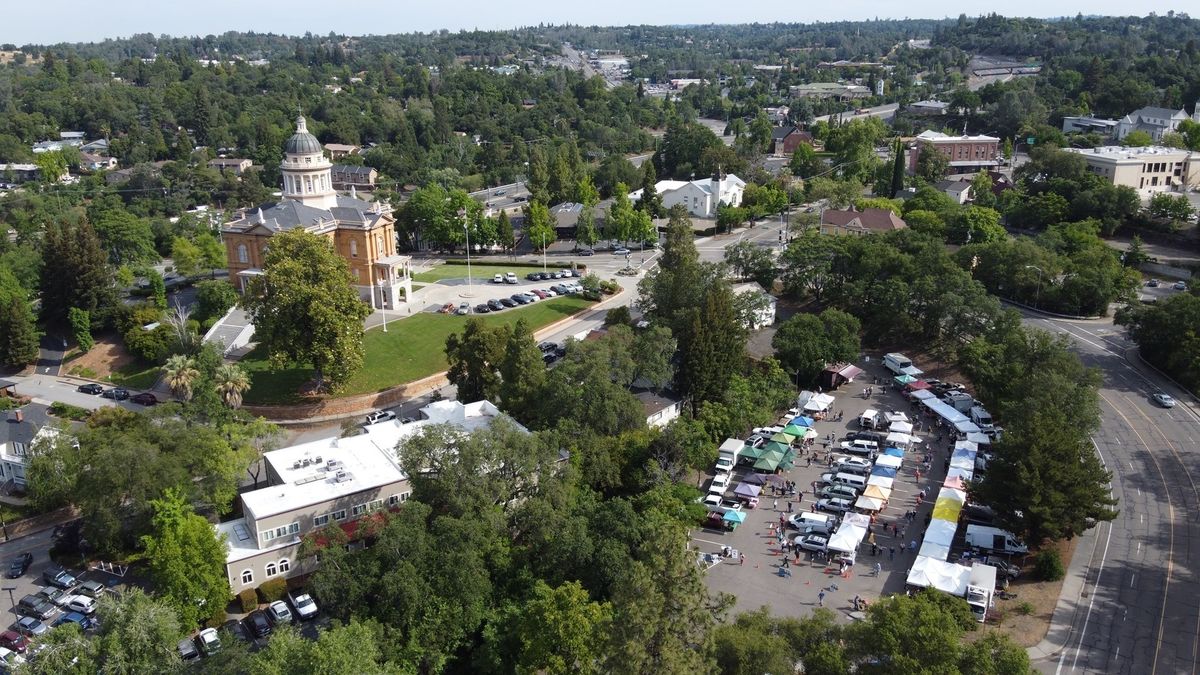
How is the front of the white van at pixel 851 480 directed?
to the viewer's left

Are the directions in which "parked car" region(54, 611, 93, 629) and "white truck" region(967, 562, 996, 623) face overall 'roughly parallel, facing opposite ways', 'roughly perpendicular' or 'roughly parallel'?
roughly perpendicular

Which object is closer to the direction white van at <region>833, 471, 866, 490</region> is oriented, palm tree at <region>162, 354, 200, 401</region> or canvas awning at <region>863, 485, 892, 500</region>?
the palm tree

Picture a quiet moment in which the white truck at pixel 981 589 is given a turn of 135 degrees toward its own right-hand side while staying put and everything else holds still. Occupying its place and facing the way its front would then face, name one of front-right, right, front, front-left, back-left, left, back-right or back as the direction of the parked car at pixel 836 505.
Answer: front

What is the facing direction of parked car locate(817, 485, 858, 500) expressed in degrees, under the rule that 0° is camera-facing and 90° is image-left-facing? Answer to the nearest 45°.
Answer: approximately 90°

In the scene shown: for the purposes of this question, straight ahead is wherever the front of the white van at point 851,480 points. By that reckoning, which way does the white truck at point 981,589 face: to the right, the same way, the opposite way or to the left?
to the left

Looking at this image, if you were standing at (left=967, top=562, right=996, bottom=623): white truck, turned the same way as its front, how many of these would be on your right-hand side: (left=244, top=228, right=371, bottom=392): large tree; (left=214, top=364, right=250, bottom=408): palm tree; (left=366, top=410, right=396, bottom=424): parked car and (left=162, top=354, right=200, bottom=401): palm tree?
4
